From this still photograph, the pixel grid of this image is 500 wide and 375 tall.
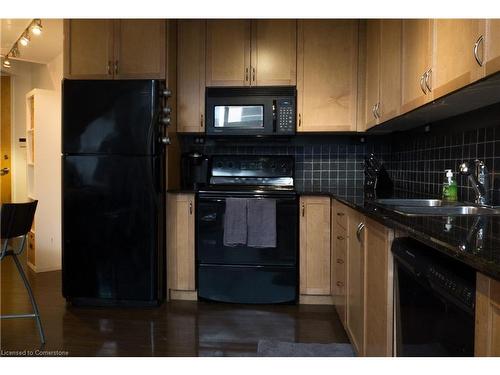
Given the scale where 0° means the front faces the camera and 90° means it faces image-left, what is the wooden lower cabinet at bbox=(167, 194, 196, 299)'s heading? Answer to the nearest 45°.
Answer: approximately 0°

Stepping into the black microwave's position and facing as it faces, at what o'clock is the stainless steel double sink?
The stainless steel double sink is roughly at 11 o'clock from the black microwave.

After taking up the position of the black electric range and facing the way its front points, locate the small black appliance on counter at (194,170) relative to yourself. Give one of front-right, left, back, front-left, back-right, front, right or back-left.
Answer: back-right

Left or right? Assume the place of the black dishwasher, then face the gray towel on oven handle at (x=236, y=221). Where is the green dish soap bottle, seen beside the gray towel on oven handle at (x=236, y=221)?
right

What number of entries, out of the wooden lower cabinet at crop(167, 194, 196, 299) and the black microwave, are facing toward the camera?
2

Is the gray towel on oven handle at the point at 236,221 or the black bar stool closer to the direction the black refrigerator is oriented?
the black bar stool

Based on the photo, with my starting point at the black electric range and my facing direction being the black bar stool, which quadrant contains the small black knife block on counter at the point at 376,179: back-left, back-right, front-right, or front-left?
back-left

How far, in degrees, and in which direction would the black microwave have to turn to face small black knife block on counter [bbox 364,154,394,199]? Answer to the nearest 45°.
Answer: approximately 90° to its left
